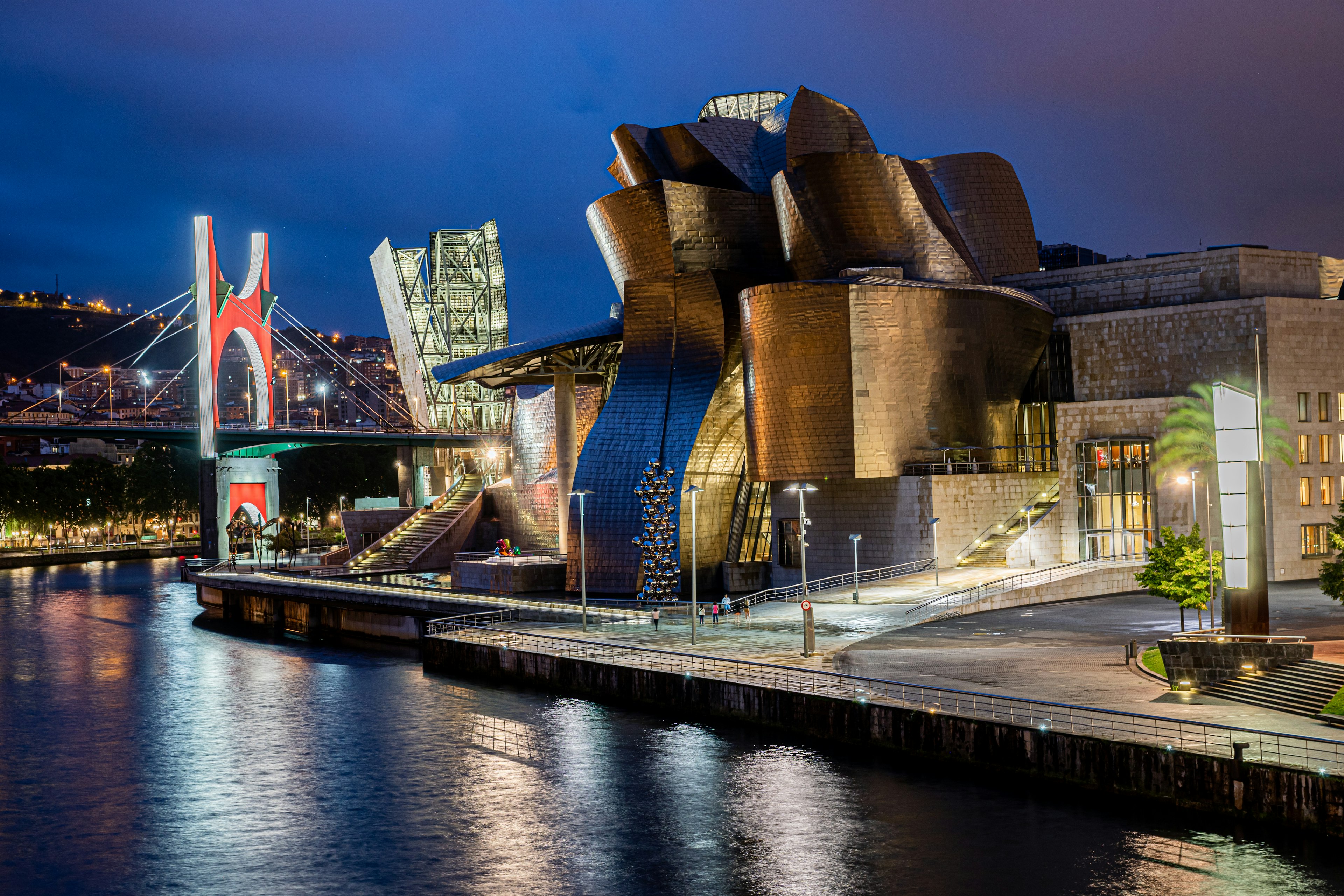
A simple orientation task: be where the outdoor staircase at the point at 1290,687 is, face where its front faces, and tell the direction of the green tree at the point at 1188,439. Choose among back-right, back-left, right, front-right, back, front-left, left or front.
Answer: back-right

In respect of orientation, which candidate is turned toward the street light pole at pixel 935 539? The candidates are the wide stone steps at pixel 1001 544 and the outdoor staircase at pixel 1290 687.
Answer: the wide stone steps

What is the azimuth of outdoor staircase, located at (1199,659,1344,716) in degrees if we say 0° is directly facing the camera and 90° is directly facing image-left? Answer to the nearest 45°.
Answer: approximately 45°

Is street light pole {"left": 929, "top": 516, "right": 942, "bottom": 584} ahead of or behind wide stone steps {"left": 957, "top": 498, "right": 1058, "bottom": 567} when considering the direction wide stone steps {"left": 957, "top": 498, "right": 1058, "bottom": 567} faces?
ahead

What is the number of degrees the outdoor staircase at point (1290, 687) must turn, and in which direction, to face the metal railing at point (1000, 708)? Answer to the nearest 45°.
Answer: approximately 45° to its right

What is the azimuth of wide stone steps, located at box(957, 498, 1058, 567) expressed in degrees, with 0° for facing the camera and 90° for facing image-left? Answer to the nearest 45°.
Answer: approximately 45°

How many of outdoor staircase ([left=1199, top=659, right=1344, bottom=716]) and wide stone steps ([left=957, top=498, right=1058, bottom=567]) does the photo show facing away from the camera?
0

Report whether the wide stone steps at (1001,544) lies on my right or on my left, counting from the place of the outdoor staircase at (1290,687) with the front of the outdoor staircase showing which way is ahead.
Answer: on my right

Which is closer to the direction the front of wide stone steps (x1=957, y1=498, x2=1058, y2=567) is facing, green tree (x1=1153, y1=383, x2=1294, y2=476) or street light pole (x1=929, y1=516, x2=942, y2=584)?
the street light pole
